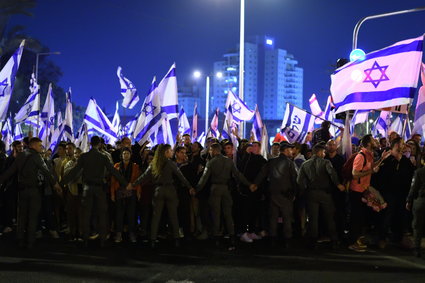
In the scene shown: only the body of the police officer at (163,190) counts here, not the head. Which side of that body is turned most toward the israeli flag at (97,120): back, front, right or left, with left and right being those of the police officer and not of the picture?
front

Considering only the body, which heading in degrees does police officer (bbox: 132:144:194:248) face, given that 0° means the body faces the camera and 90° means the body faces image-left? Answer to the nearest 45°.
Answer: approximately 180°

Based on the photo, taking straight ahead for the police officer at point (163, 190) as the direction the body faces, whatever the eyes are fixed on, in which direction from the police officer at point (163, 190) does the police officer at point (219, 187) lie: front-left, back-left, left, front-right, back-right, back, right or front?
right

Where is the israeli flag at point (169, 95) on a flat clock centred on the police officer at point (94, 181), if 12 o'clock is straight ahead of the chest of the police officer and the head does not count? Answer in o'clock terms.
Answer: The israeli flag is roughly at 1 o'clock from the police officer.

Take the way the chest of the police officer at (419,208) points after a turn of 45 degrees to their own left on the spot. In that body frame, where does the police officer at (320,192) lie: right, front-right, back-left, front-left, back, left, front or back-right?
front-left

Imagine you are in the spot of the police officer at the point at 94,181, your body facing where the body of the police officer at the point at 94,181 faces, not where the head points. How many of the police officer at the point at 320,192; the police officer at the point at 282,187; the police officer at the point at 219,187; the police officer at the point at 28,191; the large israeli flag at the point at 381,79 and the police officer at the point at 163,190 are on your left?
1

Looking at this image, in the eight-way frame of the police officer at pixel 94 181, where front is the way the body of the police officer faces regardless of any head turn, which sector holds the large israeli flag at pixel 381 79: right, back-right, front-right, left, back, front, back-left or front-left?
right

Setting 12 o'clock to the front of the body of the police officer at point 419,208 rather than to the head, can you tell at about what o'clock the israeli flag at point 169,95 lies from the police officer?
The israeli flag is roughly at 10 o'clock from the police officer.

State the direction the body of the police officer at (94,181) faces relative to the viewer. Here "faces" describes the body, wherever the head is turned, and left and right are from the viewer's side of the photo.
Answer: facing away from the viewer

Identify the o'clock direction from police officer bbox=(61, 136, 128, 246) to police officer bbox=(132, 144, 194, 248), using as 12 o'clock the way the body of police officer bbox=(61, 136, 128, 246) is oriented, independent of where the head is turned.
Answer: police officer bbox=(132, 144, 194, 248) is roughly at 3 o'clock from police officer bbox=(61, 136, 128, 246).

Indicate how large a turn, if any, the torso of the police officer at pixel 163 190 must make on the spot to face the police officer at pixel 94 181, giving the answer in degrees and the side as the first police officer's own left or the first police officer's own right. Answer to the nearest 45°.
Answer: approximately 90° to the first police officer's own left

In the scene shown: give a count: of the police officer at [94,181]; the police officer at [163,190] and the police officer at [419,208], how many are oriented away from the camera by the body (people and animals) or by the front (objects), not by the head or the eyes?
3

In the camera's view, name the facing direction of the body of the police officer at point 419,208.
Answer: away from the camera

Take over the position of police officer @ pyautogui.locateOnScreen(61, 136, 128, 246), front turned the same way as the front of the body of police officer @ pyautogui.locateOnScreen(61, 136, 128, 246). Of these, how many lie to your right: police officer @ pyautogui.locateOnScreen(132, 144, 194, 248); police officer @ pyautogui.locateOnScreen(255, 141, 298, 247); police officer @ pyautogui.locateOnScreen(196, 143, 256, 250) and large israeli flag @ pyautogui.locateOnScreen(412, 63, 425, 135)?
4

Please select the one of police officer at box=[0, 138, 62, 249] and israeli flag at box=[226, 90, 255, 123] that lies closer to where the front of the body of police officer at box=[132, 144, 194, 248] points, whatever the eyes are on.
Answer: the israeli flag

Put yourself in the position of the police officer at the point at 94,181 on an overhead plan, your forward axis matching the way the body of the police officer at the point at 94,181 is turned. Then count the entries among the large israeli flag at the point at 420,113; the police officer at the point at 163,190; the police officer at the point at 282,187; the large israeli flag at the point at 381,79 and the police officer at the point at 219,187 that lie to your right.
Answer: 5

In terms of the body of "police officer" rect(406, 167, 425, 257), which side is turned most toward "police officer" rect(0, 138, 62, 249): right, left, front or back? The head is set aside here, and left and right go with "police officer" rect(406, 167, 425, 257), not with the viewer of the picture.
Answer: left

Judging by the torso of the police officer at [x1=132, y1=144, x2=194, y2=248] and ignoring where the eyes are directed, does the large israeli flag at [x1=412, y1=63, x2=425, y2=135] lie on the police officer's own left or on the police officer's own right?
on the police officer's own right

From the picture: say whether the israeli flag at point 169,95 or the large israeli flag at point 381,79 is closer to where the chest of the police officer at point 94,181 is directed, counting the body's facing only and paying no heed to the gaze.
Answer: the israeli flag

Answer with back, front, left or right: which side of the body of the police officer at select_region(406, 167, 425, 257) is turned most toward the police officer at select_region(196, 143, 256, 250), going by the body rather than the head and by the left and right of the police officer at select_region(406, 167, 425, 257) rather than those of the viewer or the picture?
left
